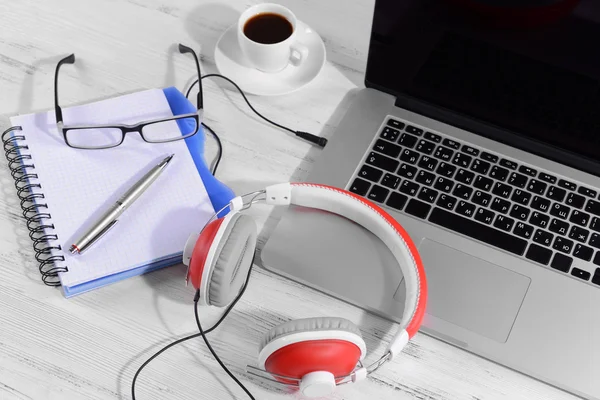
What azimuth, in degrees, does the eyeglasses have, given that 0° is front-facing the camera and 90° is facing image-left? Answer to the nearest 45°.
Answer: approximately 0°

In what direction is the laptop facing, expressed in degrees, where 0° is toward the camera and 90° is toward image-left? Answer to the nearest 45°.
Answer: approximately 45°
